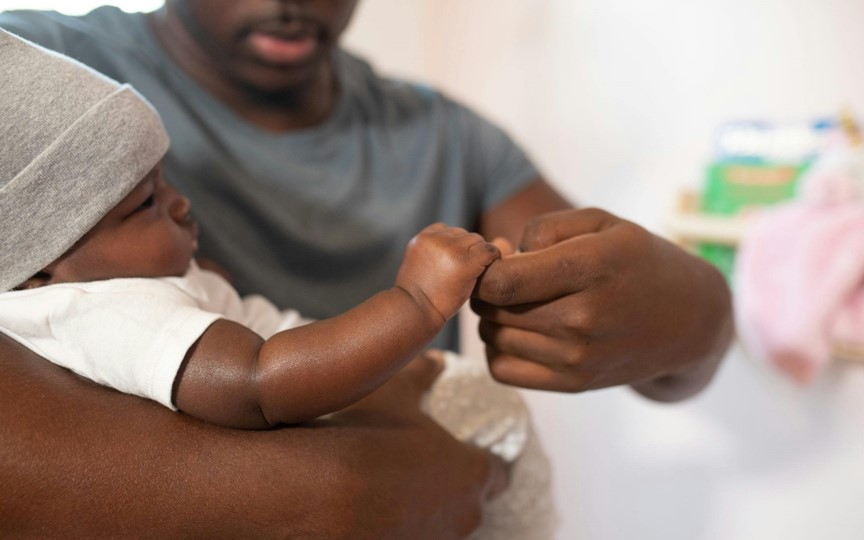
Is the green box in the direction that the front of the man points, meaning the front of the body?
no

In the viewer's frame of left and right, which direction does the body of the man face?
facing the viewer

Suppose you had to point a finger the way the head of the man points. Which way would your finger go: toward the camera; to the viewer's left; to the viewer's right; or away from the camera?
toward the camera

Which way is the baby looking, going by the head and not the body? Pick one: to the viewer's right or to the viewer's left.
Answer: to the viewer's right
